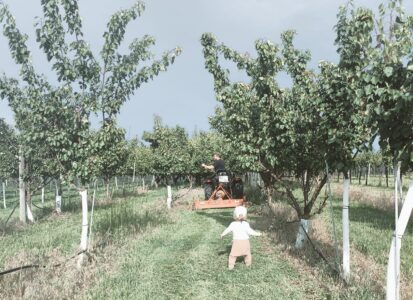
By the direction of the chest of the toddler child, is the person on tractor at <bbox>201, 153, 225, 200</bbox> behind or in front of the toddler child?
in front

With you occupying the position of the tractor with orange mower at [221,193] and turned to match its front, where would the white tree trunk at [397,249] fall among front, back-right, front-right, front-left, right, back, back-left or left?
back

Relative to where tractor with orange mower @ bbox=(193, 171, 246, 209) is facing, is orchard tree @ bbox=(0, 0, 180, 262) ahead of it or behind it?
behind

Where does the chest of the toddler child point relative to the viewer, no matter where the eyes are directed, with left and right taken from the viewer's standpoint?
facing away from the viewer

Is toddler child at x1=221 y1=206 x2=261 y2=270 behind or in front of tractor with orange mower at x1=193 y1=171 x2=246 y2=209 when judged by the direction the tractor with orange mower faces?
behind

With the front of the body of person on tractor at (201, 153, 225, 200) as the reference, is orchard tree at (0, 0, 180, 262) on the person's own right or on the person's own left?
on the person's own left

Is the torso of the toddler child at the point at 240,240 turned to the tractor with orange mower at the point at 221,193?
yes

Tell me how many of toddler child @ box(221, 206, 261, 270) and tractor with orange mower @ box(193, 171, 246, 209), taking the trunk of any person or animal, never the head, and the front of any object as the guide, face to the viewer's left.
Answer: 0

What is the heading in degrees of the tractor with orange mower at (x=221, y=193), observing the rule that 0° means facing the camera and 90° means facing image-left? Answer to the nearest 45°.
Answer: approximately 180°
